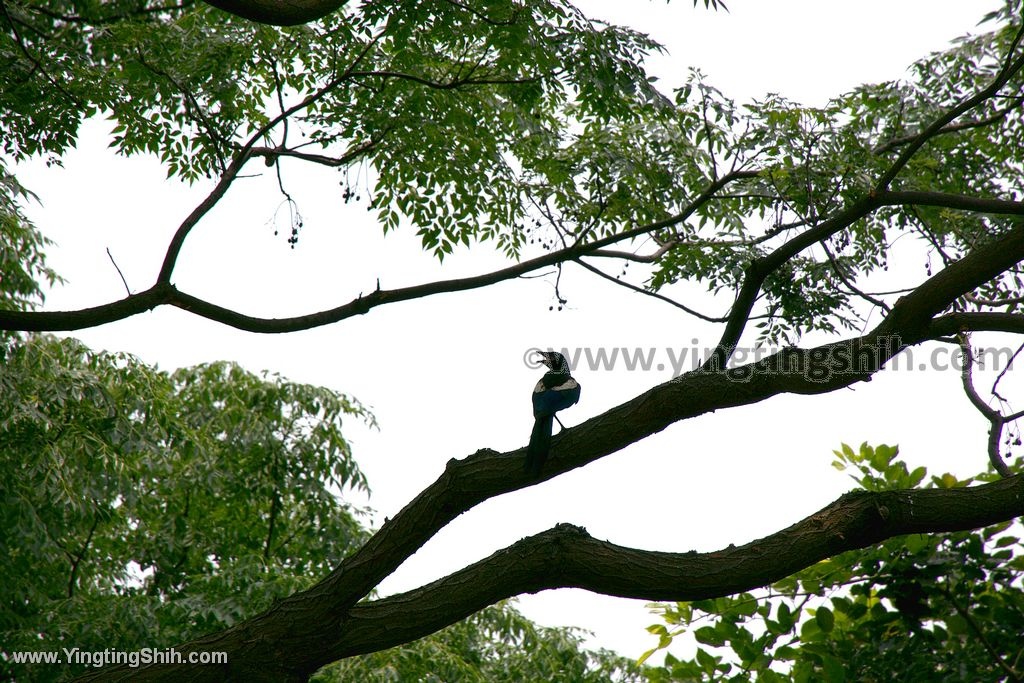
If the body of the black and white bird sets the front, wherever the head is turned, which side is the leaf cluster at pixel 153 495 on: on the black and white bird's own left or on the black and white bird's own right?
on the black and white bird's own left
